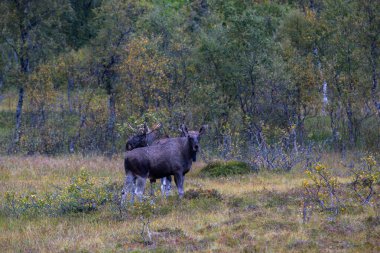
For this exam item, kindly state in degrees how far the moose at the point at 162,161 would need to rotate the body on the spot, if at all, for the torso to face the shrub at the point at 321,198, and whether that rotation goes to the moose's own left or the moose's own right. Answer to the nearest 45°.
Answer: approximately 45° to the moose's own right

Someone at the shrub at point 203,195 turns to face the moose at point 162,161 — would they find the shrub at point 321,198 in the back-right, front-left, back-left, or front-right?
back-left

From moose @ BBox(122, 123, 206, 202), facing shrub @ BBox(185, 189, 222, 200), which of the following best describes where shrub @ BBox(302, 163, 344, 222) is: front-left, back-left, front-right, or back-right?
front-right

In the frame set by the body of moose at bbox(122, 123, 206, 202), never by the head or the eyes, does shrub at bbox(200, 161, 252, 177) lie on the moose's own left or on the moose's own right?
on the moose's own left

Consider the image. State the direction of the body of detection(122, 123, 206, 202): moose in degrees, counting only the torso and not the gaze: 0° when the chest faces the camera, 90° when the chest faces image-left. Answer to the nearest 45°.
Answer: approximately 270°

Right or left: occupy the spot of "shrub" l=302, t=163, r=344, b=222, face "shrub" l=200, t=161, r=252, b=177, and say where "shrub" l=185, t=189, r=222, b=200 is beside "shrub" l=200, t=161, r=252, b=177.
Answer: left

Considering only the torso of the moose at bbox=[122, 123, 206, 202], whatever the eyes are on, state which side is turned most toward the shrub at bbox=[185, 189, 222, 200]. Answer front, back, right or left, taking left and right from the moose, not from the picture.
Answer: front

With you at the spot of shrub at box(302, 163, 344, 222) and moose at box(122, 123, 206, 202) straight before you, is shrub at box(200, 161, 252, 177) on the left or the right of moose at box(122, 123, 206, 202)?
right
